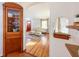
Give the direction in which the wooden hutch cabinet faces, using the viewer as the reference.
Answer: facing the viewer and to the right of the viewer
